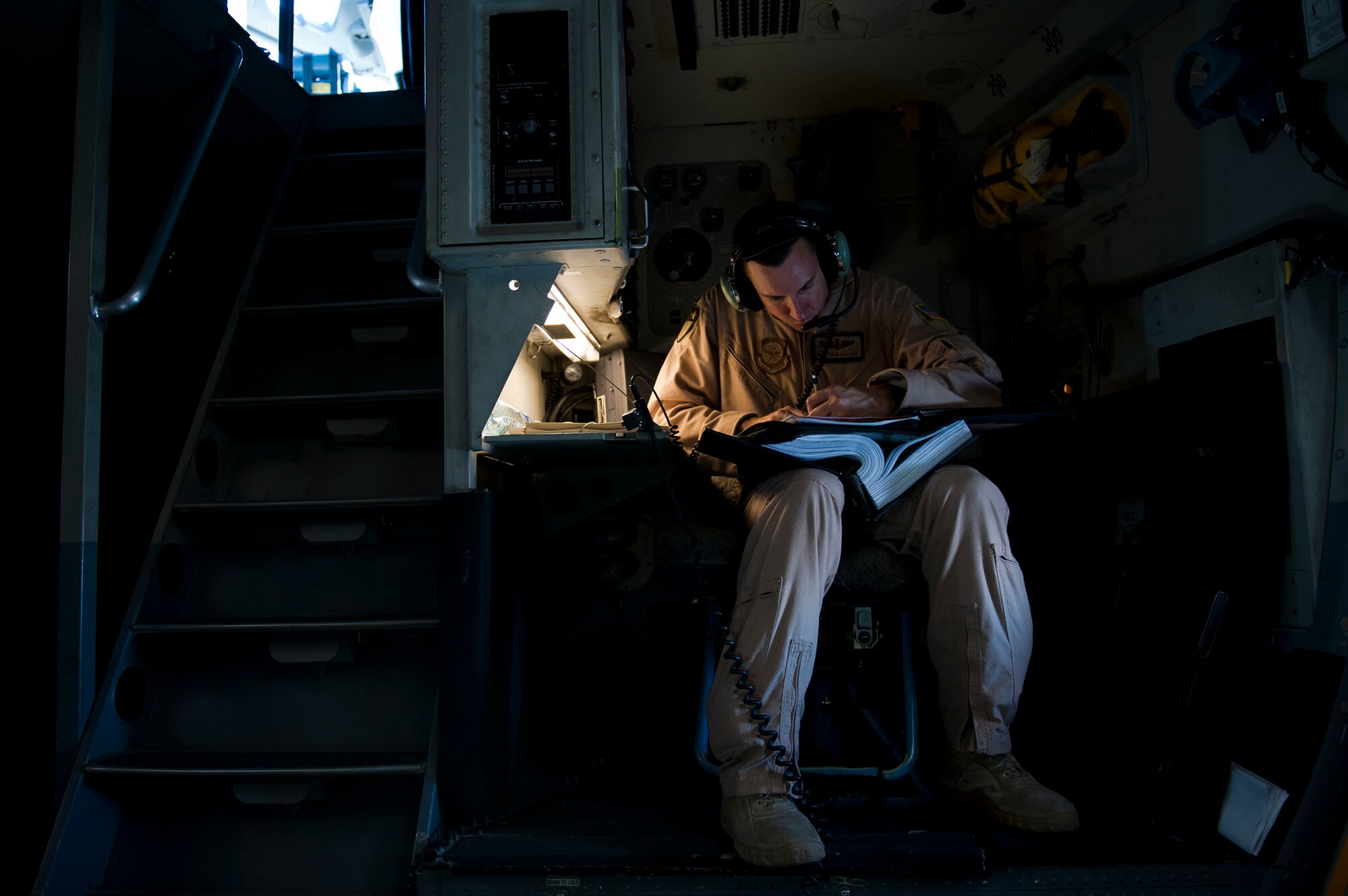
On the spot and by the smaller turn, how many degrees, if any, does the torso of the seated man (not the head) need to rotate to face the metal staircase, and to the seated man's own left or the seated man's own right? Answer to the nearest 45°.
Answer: approximately 90° to the seated man's own right

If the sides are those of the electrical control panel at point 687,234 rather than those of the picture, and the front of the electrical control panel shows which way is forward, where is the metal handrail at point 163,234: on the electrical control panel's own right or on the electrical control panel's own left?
on the electrical control panel's own right

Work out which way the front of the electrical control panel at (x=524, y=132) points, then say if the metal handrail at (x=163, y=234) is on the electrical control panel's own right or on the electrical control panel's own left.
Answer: on the electrical control panel's own right

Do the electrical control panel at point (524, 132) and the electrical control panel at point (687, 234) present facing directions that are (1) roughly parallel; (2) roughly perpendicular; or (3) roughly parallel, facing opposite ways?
roughly parallel

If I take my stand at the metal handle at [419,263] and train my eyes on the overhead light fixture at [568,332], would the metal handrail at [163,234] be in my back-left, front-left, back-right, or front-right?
back-left

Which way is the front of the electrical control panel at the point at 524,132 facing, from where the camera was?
facing the viewer

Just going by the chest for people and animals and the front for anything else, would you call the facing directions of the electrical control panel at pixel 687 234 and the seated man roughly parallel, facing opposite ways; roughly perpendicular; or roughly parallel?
roughly parallel

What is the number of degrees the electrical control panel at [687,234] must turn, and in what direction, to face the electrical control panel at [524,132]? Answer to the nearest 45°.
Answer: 0° — it already faces it

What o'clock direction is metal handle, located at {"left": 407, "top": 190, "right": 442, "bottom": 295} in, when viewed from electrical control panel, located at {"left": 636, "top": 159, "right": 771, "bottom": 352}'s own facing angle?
The metal handle is roughly at 1 o'clock from the electrical control panel.

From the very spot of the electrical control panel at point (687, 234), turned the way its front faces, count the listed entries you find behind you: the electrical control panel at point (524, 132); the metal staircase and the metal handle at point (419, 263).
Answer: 0

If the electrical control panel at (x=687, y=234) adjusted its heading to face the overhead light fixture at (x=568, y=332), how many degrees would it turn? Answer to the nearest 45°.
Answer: approximately 45° to its right

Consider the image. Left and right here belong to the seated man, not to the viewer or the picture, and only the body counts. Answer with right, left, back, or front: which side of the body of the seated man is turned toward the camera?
front
